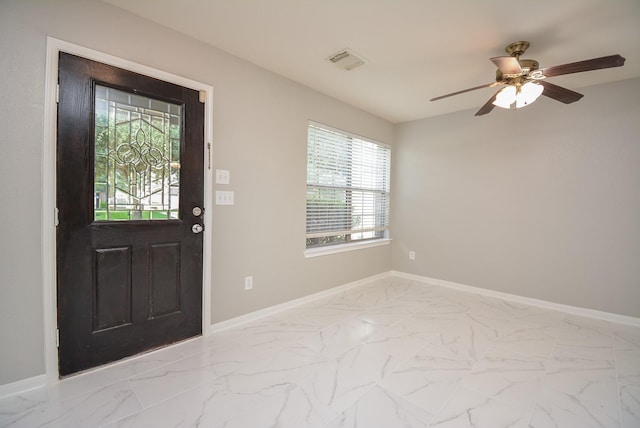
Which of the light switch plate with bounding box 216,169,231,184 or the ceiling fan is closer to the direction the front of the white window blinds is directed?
the ceiling fan

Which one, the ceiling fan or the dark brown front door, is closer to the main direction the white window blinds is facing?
the ceiling fan

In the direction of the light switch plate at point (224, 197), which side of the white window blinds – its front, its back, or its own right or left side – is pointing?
right

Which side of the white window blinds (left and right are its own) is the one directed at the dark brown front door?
right

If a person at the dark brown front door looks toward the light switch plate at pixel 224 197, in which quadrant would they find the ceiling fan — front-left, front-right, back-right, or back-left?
front-right

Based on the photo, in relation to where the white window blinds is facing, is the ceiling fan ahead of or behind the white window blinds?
ahead

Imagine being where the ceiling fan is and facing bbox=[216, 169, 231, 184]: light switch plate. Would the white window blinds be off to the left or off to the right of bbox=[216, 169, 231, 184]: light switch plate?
right

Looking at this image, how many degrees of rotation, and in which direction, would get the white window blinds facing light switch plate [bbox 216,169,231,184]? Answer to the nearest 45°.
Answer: approximately 90° to its right
